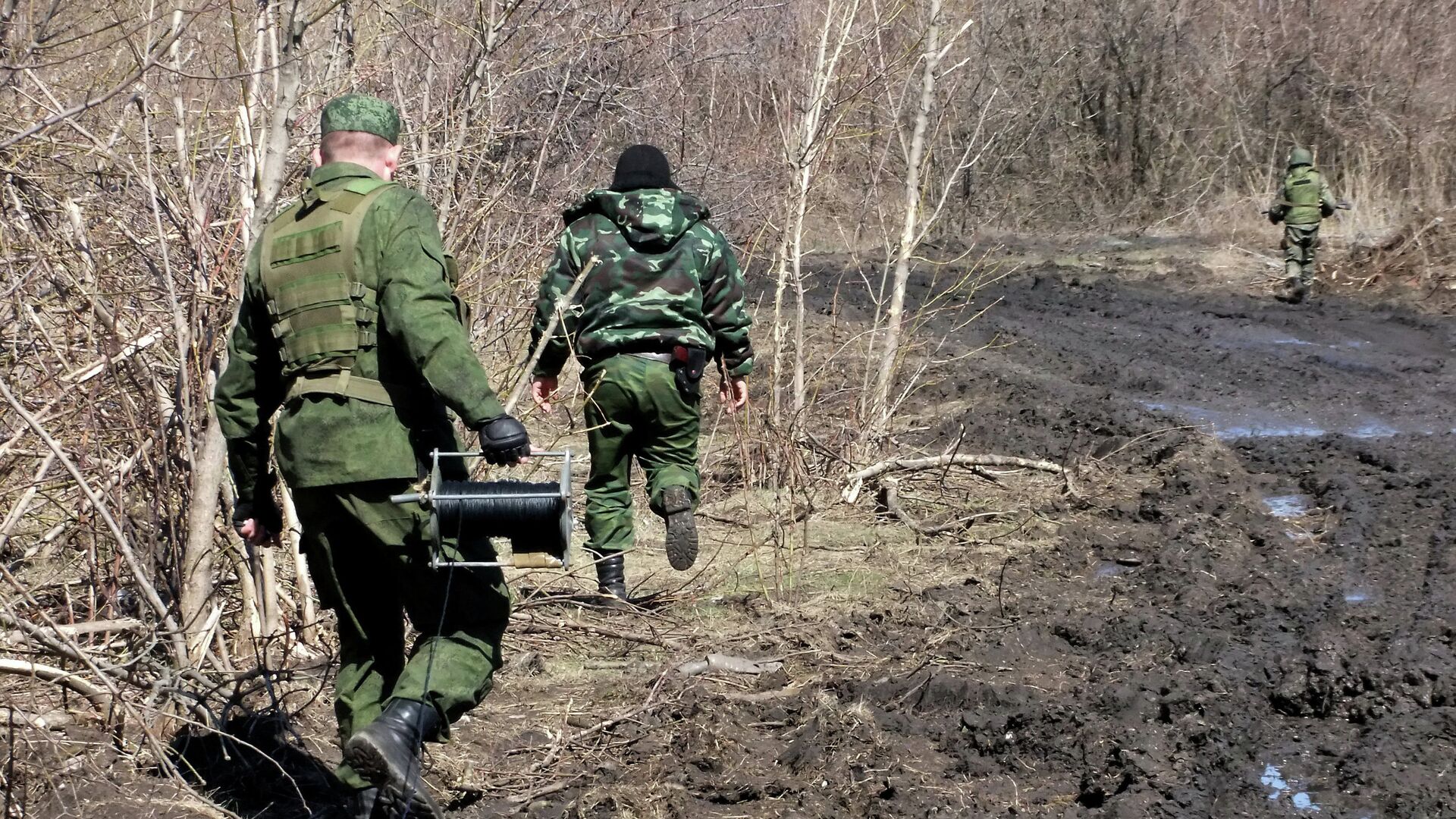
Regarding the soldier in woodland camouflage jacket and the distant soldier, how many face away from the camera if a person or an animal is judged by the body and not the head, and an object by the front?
2

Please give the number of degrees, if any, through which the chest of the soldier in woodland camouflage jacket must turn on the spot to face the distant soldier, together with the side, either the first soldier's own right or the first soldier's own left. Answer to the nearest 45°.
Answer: approximately 45° to the first soldier's own right

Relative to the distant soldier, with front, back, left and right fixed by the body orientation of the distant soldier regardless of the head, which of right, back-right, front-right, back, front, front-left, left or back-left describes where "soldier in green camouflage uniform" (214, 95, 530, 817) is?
back

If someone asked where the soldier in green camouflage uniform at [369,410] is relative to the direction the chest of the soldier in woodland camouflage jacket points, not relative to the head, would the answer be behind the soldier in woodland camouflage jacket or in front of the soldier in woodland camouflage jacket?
behind

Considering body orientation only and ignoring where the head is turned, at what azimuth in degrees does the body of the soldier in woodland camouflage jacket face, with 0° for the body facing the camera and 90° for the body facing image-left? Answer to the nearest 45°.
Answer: approximately 180°

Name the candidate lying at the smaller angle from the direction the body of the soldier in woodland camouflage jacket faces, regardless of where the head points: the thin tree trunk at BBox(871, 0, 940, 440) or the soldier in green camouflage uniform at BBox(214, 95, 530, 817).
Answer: the thin tree trunk

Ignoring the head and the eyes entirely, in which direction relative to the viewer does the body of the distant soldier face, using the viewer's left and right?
facing away from the viewer

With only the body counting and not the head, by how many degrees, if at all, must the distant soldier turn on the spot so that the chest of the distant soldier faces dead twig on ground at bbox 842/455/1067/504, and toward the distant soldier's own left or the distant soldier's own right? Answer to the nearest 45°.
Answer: approximately 180°

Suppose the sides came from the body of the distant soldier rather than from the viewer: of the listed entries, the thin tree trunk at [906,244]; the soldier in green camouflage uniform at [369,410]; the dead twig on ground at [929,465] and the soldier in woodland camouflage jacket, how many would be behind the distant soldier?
4

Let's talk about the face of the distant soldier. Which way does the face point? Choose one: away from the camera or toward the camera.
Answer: away from the camera

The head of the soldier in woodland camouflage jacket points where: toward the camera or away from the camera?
away from the camera

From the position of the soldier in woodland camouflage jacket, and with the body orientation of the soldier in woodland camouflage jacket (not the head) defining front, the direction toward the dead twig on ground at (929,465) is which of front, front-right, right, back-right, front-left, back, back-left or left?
front-right
